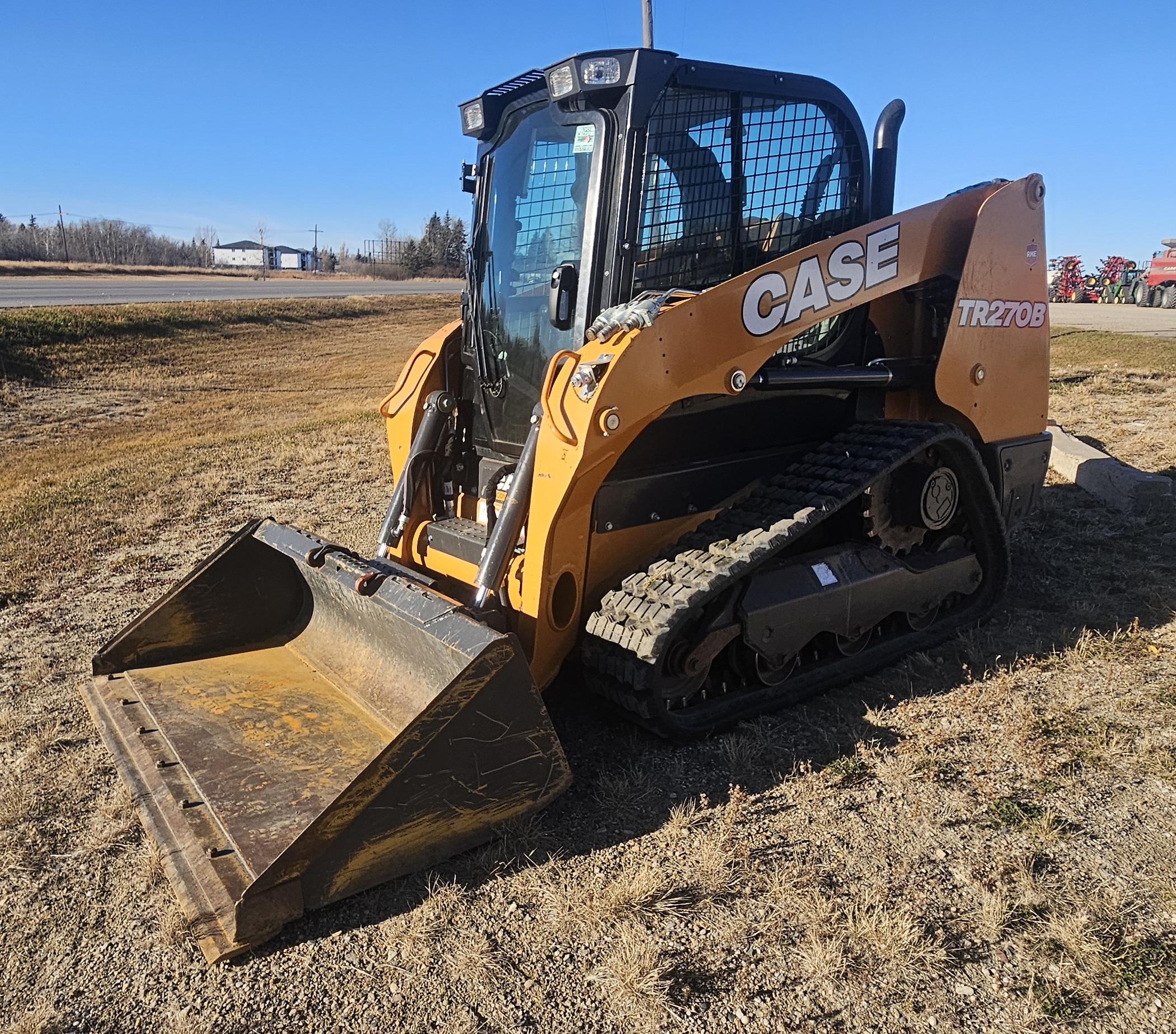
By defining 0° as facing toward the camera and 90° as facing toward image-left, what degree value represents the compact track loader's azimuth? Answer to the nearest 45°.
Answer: approximately 45°

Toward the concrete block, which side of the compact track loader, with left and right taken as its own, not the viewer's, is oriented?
back
